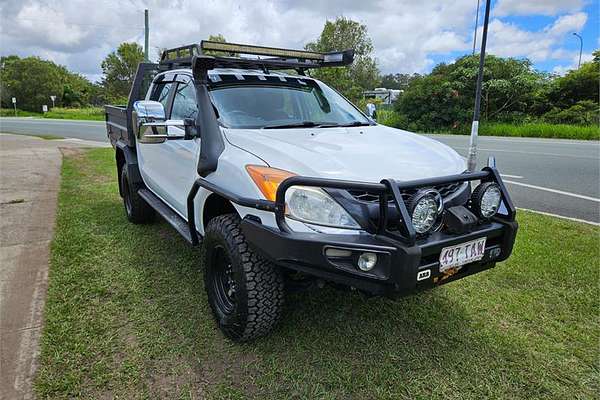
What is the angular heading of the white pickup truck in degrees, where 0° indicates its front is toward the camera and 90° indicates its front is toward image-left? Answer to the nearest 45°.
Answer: approximately 315°

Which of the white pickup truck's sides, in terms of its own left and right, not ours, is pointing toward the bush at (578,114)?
left

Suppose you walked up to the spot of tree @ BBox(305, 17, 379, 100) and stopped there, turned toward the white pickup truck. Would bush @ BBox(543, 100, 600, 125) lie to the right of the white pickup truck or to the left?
left

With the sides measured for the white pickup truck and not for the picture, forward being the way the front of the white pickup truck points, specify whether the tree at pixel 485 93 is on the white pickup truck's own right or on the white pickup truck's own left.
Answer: on the white pickup truck's own left

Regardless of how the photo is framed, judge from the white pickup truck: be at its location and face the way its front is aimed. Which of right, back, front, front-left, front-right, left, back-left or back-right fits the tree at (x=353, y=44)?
back-left
